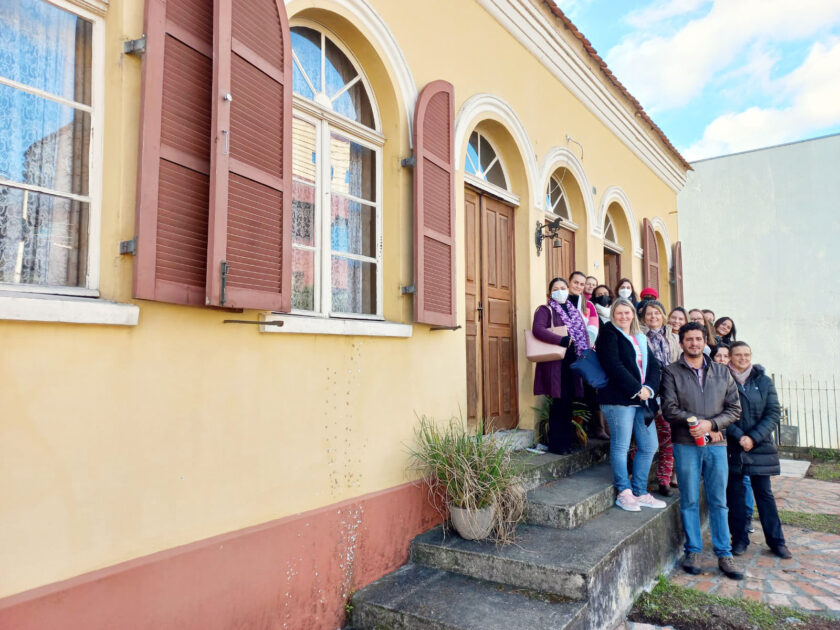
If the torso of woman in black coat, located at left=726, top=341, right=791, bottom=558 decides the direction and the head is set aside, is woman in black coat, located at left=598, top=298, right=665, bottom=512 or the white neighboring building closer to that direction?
the woman in black coat

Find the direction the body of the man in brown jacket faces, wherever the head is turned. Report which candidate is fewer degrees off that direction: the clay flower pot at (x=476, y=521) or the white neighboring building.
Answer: the clay flower pot

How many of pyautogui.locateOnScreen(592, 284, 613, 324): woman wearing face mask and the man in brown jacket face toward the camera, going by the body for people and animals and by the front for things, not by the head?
2

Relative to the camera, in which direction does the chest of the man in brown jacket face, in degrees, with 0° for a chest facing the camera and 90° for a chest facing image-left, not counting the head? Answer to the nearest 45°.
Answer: approximately 0°

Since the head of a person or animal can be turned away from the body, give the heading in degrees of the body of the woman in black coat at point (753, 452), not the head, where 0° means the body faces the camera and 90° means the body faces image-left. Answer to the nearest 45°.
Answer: approximately 45°

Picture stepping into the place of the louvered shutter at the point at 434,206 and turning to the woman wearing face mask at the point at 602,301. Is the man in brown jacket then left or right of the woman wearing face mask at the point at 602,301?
right
